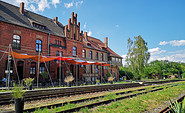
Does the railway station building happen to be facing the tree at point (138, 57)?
no

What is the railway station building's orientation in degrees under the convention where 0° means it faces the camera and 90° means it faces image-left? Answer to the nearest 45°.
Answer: approximately 315°
